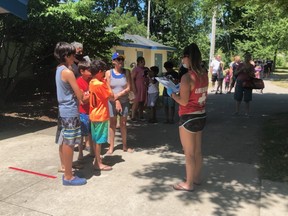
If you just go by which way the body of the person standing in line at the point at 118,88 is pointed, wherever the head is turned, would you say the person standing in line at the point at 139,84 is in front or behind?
behind

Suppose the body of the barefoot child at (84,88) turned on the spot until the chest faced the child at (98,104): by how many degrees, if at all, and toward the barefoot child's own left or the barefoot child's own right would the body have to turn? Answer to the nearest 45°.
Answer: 0° — they already face them

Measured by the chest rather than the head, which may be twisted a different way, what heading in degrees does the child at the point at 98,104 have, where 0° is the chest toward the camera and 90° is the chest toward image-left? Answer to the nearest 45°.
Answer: approximately 270°

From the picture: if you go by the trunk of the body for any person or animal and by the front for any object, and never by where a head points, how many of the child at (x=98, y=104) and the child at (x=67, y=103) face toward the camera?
0

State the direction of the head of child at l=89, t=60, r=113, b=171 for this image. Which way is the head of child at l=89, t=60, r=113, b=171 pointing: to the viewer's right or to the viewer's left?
to the viewer's right

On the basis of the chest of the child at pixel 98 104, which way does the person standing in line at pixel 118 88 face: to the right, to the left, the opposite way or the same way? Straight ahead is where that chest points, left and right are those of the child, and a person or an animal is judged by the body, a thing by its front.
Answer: to the right

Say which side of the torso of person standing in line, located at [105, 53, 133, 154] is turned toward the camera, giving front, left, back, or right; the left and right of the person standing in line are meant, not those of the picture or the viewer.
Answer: front

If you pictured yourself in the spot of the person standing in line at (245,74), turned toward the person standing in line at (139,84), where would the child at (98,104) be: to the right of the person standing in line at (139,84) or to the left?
left

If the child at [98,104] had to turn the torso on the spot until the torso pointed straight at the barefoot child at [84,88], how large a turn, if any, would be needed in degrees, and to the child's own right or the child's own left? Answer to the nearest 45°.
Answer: approximately 135° to the child's own left

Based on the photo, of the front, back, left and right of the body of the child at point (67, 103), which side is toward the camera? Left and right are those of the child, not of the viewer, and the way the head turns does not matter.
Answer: right

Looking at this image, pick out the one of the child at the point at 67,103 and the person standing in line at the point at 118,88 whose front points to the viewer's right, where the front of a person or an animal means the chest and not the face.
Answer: the child

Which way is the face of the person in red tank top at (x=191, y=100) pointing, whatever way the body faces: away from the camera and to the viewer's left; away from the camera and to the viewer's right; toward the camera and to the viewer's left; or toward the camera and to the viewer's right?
away from the camera and to the viewer's left

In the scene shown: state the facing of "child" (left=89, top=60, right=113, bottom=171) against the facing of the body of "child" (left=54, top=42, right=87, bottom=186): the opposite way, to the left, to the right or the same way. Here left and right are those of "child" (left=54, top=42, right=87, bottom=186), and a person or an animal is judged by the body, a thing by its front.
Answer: the same way

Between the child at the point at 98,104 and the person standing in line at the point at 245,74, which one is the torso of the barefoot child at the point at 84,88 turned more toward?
the child

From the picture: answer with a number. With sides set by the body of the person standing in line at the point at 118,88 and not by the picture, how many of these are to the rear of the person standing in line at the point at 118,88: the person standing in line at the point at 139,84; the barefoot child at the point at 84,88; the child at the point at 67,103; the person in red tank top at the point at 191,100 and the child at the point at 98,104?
1

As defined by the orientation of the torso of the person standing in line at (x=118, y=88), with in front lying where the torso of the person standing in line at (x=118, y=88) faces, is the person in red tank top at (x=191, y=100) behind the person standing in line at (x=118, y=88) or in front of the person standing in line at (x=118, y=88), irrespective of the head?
in front

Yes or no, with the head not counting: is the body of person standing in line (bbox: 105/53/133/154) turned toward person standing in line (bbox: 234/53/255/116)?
no

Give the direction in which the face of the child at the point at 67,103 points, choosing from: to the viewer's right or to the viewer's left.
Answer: to the viewer's right
